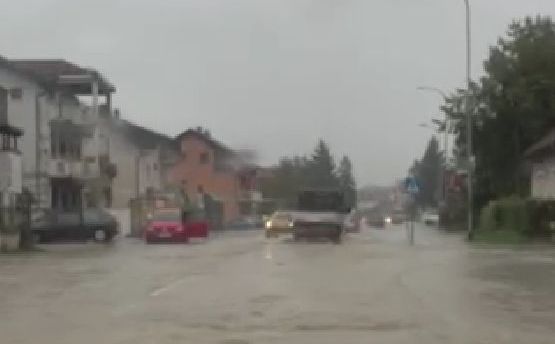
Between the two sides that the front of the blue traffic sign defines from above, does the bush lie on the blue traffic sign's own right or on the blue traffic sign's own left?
on the blue traffic sign's own left

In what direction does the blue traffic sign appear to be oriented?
toward the camera
